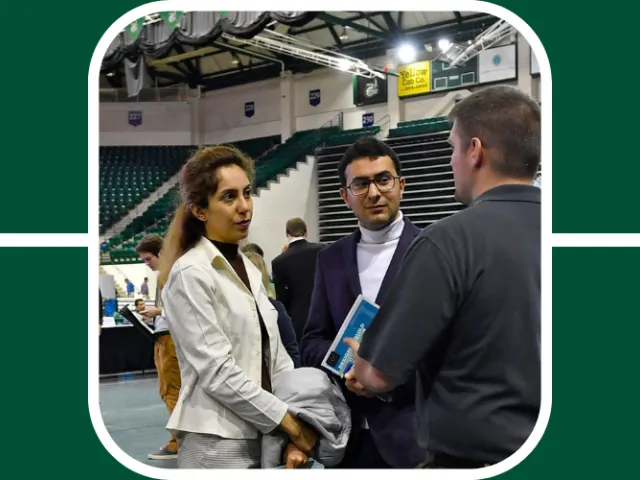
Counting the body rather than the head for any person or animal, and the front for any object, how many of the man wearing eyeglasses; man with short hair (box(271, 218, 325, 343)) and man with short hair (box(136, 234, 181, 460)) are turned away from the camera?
1

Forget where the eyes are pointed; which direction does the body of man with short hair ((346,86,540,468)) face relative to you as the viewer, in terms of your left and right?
facing away from the viewer and to the left of the viewer

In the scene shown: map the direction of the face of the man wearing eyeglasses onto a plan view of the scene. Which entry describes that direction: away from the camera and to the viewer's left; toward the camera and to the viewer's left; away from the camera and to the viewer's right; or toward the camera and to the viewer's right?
toward the camera and to the viewer's right

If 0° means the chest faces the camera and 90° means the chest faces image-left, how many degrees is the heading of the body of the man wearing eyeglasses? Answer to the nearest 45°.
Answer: approximately 315°

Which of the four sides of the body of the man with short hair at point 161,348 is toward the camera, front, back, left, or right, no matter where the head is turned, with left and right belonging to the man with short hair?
left

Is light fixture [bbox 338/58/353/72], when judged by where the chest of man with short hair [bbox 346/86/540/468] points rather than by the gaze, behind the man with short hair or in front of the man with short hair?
in front

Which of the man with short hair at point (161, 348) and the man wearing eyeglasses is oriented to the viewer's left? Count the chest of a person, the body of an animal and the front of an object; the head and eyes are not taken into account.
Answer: the man with short hair

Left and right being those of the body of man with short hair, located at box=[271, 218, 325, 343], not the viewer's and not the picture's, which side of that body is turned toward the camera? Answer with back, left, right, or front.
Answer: back

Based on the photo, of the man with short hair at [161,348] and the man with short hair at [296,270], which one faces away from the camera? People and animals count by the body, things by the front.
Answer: the man with short hair at [296,270]

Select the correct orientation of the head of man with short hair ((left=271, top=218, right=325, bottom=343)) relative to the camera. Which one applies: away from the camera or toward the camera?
away from the camera

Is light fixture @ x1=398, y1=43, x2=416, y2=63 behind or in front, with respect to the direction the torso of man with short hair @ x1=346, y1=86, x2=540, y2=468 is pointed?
in front
